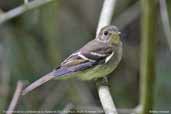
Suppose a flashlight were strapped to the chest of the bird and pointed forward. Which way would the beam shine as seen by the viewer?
to the viewer's right
